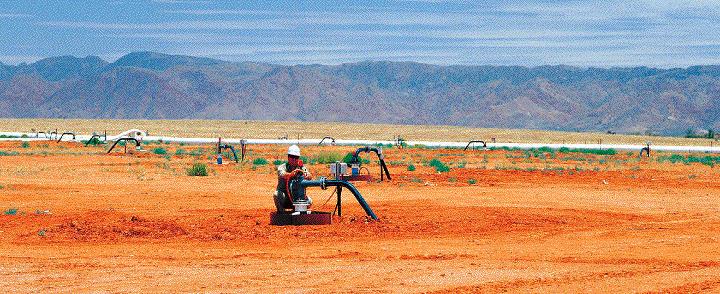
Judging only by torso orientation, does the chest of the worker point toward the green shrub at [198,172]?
no

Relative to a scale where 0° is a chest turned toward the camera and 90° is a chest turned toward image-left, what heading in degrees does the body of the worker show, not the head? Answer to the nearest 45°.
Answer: approximately 315°
